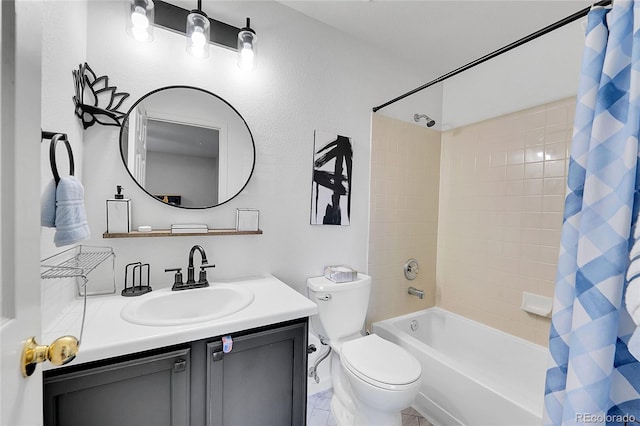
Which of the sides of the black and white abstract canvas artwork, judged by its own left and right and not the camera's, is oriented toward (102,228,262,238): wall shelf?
right

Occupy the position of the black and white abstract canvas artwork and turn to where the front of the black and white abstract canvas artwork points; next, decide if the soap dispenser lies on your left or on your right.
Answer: on your right

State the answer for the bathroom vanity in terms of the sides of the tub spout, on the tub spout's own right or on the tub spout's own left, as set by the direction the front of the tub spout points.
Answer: on the tub spout's own right

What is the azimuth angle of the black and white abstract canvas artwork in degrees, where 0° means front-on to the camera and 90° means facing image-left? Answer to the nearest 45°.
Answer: approximately 315°

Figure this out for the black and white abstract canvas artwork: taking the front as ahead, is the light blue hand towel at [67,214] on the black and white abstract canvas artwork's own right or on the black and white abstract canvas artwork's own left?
on the black and white abstract canvas artwork's own right

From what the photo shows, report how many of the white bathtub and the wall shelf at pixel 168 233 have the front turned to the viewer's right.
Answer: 0

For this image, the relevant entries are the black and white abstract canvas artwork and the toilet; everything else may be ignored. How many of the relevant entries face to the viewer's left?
0

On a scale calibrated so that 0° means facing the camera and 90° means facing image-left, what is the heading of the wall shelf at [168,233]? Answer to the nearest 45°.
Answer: approximately 0°

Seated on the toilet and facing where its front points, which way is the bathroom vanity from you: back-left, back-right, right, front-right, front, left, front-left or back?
right

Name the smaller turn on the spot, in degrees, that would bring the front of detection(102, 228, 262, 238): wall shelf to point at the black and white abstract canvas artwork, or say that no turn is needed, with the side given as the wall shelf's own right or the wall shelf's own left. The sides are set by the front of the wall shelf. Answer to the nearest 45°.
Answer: approximately 90° to the wall shelf's own left

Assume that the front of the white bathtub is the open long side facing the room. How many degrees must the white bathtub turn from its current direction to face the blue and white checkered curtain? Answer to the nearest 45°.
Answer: approximately 45° to its left

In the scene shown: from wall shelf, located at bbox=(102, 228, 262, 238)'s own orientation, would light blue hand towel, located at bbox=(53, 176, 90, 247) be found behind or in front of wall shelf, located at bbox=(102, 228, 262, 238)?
in front

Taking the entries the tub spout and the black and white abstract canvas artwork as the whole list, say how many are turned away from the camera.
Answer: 0
